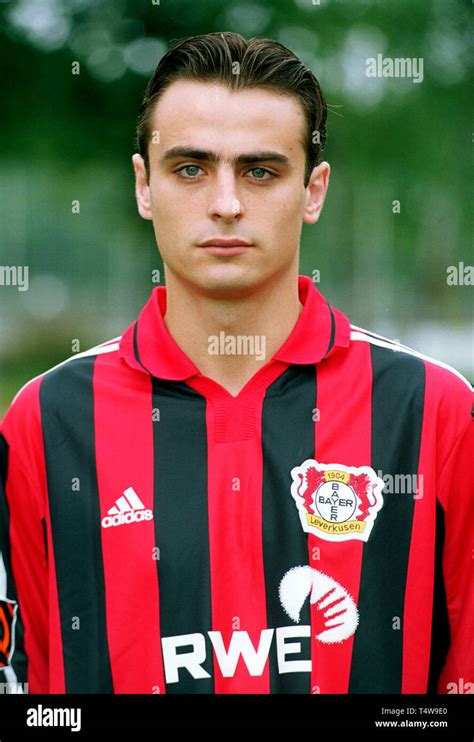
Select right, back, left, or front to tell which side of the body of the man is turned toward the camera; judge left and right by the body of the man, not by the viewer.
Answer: front
